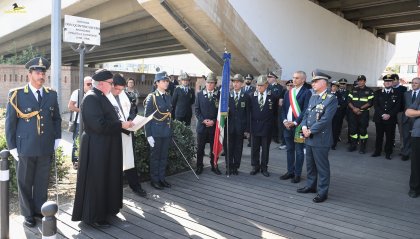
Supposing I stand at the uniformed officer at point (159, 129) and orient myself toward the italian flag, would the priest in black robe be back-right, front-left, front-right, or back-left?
back-right

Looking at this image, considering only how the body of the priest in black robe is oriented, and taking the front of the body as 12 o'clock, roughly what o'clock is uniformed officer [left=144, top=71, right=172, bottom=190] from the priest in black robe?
The uniformed officer is roughly at 10 o'clock from the priest in black robe.

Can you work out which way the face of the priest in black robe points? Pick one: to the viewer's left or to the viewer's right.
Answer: to the viewer's right

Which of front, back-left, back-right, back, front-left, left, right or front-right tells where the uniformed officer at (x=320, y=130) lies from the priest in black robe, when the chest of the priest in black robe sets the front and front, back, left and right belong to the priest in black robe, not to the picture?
front

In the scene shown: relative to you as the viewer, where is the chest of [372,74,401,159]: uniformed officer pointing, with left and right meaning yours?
facing the viewer

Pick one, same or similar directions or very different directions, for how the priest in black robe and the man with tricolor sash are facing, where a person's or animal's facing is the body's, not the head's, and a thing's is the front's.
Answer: very different directions

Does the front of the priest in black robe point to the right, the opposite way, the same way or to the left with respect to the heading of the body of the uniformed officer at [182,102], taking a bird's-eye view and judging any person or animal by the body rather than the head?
to the left

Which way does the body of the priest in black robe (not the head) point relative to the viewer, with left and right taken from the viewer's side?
facing to the right of the viewer

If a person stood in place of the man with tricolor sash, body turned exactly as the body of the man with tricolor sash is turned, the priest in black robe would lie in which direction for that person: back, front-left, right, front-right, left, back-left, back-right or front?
front

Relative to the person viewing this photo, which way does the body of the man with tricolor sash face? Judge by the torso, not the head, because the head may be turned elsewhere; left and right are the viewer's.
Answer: facing the viewer and to the left of the viewer

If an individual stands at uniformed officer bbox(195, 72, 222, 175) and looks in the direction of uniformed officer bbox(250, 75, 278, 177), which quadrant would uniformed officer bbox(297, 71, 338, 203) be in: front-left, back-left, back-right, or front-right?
front-right

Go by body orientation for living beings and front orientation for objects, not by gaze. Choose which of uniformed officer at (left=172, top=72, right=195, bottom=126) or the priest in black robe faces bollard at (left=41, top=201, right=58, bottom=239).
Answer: the uniformed officer

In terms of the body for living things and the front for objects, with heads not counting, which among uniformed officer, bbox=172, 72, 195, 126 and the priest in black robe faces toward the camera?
the uniformed officer

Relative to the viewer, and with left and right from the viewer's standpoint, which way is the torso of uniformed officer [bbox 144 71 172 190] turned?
facing the viewer and to the right of the viewer

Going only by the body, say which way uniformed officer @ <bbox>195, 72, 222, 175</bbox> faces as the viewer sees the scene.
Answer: toward the camera
